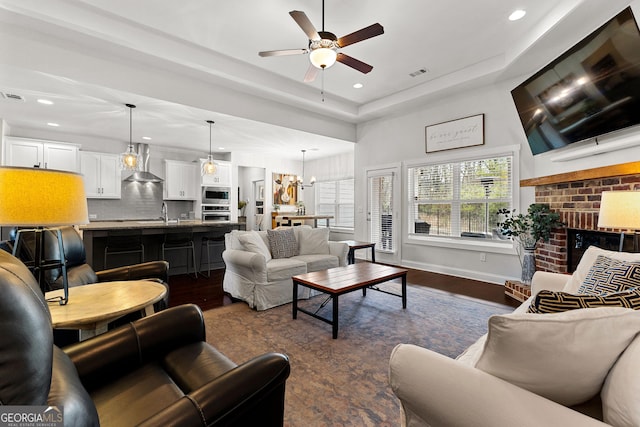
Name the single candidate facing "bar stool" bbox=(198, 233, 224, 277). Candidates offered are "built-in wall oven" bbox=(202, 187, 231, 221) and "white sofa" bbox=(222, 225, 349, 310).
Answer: the built-in wall oven

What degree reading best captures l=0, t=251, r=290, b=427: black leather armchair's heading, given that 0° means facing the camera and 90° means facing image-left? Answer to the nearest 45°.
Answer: approximately 225°

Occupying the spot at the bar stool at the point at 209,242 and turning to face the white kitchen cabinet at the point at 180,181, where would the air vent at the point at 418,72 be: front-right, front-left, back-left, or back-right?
back-right

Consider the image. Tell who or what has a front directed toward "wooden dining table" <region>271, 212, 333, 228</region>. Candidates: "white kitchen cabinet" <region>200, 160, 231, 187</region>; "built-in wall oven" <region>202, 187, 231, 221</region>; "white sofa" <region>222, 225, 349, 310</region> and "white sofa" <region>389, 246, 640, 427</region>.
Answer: "white sofa" <region>389, 246, 640, 427</region>

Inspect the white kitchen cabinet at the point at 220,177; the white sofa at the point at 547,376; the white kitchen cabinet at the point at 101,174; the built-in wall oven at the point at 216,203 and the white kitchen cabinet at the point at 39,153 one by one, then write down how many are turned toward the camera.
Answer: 4

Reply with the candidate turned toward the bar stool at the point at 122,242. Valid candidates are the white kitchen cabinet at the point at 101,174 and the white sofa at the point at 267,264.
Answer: the white kitchen cabinet

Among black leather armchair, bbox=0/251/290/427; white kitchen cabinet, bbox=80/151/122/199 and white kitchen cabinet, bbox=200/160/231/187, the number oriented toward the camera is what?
2

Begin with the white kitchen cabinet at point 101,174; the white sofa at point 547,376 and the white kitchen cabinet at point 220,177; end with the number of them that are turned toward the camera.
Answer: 2

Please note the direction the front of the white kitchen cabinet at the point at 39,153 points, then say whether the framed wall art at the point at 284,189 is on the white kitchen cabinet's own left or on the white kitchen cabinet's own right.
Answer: on the white kitchen cabinet's own left

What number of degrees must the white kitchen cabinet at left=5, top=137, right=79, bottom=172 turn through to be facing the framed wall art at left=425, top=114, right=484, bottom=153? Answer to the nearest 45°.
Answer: approximately 45° to its left

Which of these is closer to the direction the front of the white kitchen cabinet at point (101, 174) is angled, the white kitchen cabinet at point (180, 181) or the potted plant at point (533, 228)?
the potted plant

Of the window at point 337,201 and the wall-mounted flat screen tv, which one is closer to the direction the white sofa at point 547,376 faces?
the window
